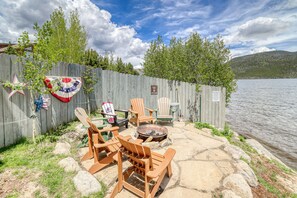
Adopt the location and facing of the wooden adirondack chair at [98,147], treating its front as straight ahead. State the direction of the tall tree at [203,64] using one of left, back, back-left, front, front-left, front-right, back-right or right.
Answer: front

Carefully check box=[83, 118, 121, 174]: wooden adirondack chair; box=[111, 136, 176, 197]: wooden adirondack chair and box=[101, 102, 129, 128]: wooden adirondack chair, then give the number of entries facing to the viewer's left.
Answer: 0

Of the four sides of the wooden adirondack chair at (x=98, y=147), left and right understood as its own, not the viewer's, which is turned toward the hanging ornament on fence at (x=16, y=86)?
left

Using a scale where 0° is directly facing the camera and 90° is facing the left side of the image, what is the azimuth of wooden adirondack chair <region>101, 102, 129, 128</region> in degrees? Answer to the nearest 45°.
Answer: approximately 315°

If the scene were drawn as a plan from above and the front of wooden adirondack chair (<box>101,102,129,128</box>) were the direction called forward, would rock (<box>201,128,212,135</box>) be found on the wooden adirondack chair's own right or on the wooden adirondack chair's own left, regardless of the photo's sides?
on the wooden adirondack chair's own left

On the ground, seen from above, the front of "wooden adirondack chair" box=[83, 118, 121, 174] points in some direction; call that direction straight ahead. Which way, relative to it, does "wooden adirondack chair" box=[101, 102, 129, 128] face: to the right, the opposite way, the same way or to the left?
to the right

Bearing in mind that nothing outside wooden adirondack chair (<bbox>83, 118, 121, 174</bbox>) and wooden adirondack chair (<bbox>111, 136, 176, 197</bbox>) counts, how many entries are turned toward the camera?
0

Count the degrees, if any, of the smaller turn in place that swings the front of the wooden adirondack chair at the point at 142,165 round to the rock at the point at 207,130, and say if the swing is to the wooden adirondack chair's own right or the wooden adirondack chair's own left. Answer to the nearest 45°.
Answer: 0° — it already faces it

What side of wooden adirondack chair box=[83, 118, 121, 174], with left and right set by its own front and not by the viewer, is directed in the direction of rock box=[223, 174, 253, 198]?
right

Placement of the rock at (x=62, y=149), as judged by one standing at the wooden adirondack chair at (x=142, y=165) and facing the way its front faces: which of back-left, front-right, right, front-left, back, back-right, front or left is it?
left

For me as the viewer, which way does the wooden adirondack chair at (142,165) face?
facing away from the viewer and to the right of the viewer

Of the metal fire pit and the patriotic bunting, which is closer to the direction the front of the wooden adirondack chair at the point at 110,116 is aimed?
the metal fire pit

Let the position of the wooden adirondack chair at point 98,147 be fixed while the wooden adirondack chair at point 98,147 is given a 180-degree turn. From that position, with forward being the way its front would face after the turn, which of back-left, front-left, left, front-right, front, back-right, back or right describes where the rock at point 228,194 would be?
left

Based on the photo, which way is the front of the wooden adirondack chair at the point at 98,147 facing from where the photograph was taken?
facing away from the viewer and to the right of the viewer

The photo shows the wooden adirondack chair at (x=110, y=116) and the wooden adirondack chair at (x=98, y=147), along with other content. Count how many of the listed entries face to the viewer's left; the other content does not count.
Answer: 0
